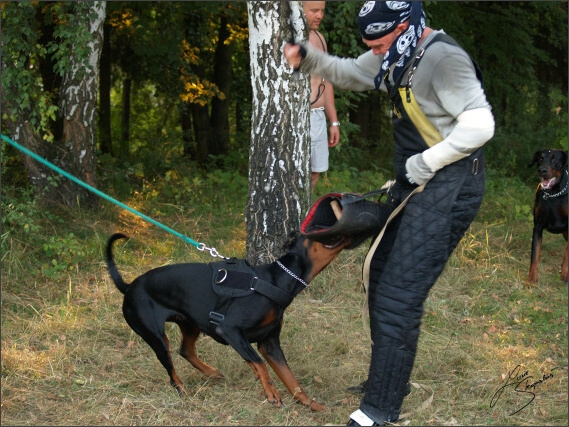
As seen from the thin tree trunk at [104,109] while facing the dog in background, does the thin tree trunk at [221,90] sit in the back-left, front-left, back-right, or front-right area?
front-left

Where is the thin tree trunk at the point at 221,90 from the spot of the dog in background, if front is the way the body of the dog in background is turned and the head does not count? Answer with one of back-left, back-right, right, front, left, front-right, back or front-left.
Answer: back-right

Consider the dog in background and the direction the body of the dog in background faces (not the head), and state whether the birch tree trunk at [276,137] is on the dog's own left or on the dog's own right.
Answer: on the dog's own right

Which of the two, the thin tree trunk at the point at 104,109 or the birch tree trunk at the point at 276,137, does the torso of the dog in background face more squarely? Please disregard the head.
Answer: the birch tree trunk

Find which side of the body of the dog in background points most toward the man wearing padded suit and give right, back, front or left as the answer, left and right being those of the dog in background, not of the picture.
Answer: front

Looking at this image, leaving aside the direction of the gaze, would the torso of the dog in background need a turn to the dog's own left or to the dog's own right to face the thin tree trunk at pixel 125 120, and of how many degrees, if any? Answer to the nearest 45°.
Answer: approximately 135° to the dog's own right

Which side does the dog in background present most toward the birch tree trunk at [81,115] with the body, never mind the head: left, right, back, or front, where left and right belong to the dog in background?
right

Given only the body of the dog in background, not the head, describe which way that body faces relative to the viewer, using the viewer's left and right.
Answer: facing the viewer

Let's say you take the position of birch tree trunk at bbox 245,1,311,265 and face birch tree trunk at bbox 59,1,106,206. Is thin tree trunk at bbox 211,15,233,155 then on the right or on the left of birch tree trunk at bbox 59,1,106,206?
right

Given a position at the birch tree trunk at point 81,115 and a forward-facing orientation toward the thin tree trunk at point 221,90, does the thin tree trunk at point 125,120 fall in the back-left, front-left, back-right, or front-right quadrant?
front-left

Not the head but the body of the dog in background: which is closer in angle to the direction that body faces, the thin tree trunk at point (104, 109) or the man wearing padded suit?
the man wearing padded suit

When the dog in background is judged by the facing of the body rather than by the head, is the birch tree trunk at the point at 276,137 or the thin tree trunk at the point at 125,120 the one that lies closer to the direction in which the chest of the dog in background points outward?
the birch tree trunk

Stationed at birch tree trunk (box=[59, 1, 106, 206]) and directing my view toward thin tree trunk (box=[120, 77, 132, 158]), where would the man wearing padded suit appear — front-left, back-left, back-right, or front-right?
back-right
